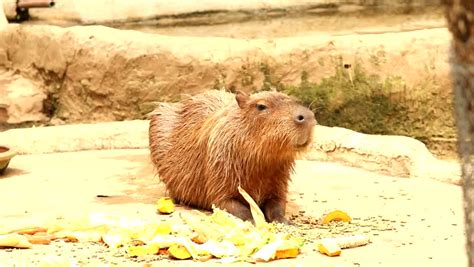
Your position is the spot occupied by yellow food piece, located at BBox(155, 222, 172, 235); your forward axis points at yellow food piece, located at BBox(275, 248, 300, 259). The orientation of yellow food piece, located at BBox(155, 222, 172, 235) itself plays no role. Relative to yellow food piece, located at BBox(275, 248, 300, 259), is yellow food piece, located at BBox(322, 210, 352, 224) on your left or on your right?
left

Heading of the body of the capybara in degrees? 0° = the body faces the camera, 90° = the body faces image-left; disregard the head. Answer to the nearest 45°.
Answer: approximately 315°

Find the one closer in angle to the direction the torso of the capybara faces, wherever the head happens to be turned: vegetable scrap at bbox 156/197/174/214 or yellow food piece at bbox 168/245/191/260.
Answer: the yellow food piece

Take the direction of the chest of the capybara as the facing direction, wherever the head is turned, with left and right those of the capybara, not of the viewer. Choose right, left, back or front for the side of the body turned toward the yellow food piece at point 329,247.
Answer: front

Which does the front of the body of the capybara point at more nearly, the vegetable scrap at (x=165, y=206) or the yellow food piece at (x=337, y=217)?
the yellow food piece

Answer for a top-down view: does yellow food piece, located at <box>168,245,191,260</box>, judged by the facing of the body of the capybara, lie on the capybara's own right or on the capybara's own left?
on the capybara's own right

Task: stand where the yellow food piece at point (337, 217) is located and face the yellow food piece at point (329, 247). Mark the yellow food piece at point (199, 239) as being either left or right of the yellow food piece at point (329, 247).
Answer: right

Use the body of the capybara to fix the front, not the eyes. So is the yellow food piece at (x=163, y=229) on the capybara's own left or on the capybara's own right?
on the capybara's own right

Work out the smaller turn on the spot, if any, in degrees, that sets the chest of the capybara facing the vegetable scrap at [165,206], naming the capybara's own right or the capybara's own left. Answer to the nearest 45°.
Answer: approximately 135° to the capybara's own right
